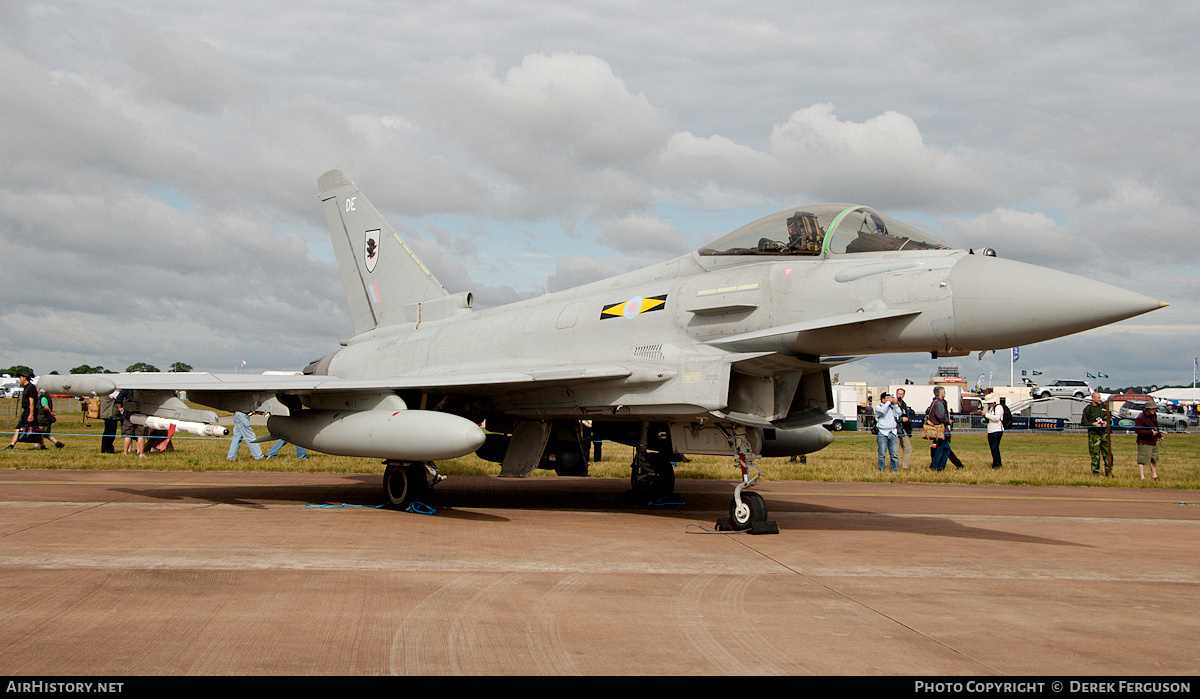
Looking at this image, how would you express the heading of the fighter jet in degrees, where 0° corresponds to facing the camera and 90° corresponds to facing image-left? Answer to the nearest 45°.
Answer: approximately 315°

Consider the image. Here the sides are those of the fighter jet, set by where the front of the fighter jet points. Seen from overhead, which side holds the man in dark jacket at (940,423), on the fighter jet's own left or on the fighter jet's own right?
on the fighter jet's own left
